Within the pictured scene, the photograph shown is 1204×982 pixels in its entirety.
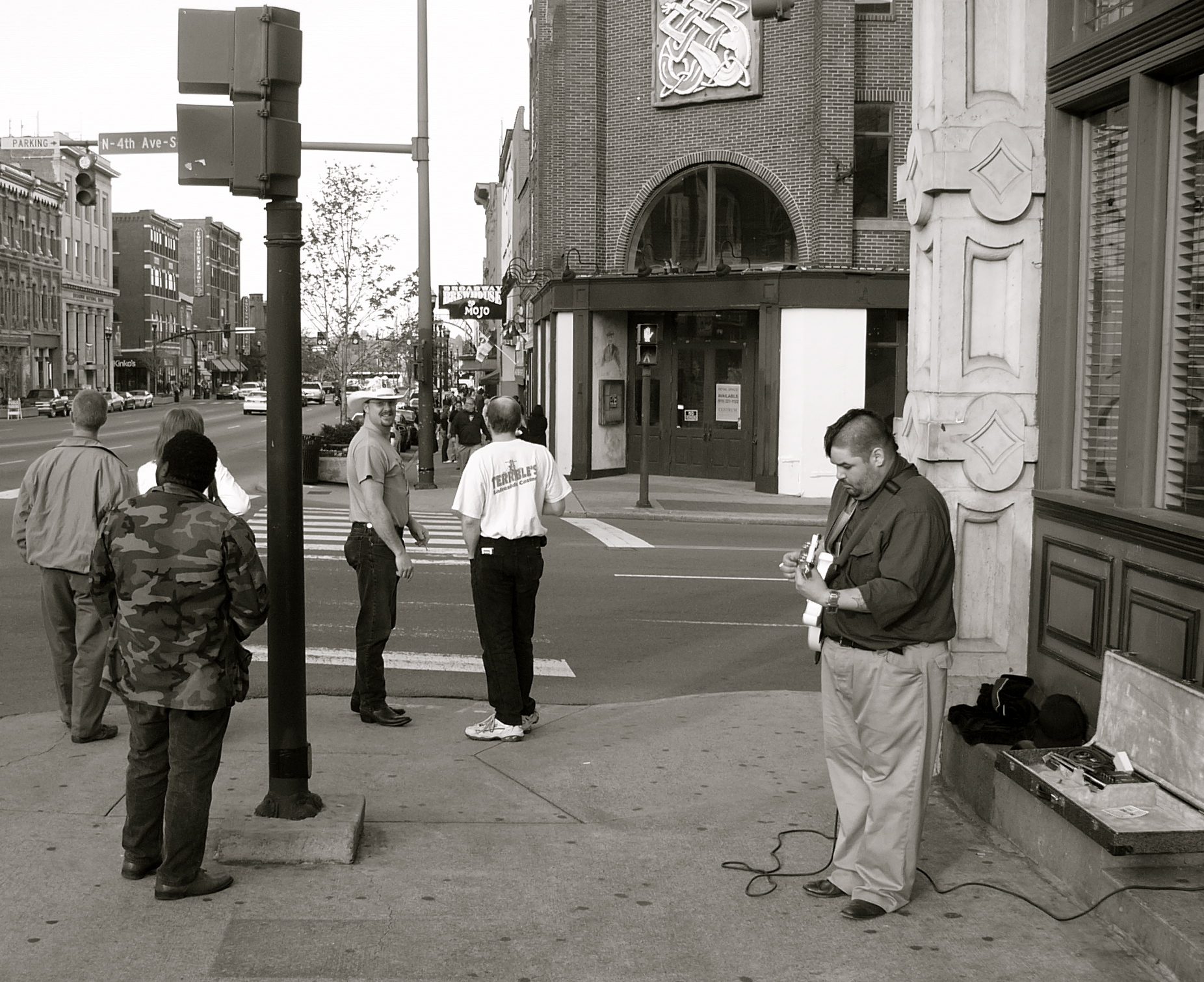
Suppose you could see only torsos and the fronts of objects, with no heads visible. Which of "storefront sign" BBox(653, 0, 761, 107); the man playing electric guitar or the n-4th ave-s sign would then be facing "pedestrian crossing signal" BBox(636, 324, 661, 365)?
the storefront sign

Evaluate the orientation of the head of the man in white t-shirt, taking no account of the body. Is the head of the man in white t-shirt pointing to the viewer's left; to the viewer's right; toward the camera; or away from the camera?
away from the camera

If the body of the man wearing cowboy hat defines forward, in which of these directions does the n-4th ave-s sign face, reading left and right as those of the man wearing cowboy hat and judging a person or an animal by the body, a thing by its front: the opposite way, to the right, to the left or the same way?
to the right

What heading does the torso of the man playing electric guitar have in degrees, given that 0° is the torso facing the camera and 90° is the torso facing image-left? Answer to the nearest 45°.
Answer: approximately 45°

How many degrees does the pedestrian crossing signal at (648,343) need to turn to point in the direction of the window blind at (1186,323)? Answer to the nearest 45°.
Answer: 0° — it already faces it

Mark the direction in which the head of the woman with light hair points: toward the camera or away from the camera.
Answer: away from the camera

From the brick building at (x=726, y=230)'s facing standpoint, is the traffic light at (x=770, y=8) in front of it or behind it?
in front

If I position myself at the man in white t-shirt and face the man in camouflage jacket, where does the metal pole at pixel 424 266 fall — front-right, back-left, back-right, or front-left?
back-right

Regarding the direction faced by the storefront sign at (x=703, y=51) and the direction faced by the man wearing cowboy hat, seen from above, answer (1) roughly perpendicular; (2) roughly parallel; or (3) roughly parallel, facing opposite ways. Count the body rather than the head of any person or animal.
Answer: roughly perpendicular

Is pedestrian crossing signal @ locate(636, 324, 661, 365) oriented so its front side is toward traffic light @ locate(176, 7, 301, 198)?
yes

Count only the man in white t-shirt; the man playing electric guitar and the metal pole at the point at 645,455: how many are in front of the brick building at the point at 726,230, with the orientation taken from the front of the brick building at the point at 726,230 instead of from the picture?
3

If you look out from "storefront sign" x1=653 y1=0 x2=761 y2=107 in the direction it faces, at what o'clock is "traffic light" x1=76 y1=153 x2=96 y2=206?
The traffic light is roughly at 2 o'clock from the storefront sign.

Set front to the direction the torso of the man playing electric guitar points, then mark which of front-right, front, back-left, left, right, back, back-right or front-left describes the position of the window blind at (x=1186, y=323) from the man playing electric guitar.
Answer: back
